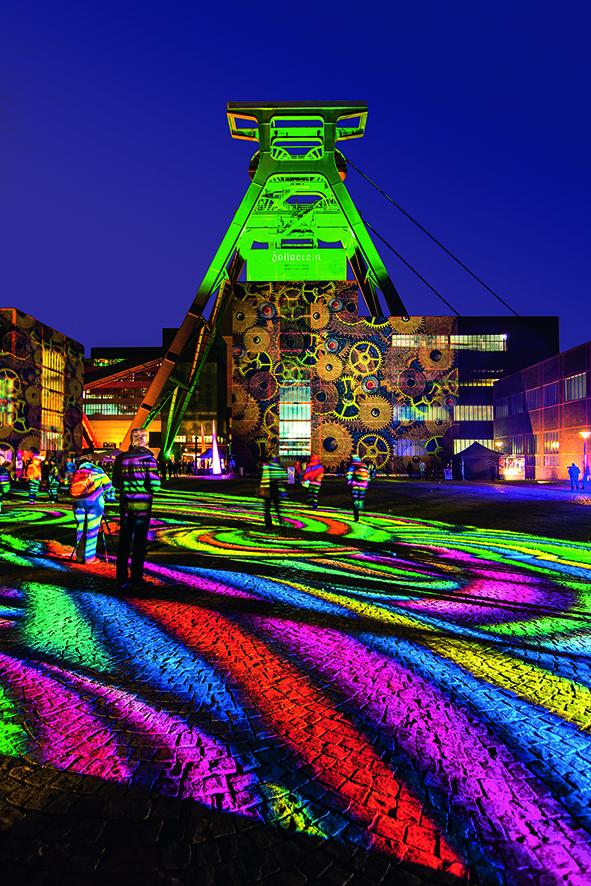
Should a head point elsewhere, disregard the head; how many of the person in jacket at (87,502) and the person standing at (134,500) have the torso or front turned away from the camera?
2

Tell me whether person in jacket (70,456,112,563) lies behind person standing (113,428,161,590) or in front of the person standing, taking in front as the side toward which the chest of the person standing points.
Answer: in front

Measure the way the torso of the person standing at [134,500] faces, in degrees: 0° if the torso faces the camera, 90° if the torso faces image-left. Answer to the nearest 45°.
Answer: approximately 180°

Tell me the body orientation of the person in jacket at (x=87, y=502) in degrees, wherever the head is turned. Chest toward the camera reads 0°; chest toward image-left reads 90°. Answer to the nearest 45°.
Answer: approximately 180°

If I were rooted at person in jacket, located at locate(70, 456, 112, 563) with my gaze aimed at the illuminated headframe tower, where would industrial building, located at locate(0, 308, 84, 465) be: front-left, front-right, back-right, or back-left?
front-left

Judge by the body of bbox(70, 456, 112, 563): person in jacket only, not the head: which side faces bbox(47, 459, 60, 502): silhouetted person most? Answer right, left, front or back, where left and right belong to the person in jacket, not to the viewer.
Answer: front

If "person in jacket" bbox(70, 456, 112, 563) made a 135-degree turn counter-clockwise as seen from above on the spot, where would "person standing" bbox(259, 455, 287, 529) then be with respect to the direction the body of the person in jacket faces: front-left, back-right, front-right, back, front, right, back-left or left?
back

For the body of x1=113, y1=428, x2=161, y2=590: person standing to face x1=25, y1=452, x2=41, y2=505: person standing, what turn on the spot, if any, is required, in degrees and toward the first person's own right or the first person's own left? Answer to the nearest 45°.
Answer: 0° — they already face them

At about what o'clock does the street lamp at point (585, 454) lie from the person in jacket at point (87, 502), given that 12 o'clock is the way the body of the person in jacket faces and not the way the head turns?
The street lamp is roughly at 2 o'clock from the person in jacket.

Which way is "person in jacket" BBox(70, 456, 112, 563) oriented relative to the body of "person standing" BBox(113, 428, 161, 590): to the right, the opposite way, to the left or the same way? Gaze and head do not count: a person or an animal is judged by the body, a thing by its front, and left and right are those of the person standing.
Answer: the same way

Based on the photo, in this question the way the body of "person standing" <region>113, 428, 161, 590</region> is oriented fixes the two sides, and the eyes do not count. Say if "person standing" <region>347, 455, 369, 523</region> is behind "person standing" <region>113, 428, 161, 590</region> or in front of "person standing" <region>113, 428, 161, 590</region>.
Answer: in front

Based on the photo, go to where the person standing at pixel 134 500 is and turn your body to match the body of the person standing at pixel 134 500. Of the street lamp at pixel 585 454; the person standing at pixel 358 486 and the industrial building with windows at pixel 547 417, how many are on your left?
0

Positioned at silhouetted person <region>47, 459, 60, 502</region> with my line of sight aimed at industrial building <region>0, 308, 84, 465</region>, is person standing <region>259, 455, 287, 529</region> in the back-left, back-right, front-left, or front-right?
back-right

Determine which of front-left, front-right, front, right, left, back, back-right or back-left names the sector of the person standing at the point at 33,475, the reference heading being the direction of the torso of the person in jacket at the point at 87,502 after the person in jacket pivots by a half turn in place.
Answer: back

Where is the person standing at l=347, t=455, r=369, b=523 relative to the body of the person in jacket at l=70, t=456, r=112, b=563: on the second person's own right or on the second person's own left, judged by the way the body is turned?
on the second person's own right

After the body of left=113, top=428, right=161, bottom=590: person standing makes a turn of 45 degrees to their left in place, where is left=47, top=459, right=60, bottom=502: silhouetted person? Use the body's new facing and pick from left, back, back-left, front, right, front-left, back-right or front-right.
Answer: front-right

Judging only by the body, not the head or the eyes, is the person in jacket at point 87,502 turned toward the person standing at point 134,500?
no
